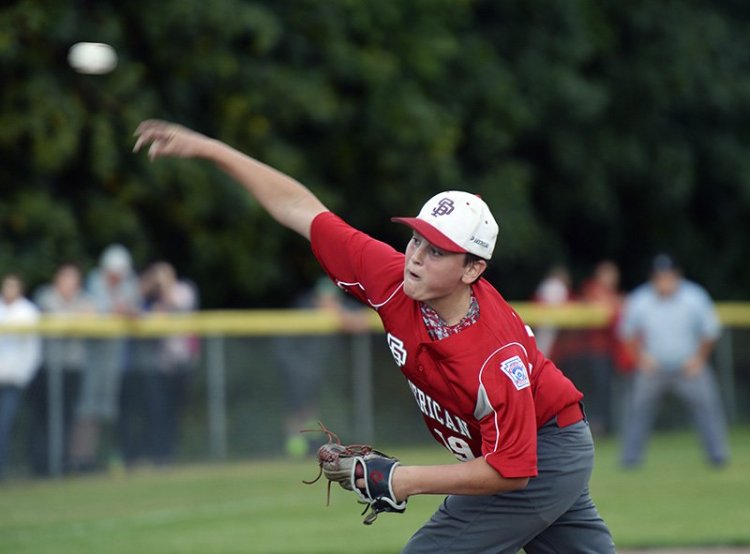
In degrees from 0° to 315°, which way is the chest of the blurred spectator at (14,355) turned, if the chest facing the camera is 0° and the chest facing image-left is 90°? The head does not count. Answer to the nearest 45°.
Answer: approximately 0°

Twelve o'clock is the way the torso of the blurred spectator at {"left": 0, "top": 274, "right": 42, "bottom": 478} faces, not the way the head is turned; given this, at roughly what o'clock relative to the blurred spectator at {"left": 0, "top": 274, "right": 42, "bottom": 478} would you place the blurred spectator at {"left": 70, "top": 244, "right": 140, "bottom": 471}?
the blurred spectator at {"left": 70, "top": 244, "right": 140, "bottom": 471} is roughly at 8 o'clock from the blurred spectator at {"left": 0, "top": 274, "right": 42, "bottom": 478}.

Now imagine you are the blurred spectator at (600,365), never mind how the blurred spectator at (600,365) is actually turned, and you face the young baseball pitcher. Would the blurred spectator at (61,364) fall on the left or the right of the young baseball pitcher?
right

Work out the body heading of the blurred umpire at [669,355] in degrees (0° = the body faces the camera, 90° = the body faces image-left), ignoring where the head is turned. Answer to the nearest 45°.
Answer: approximately 0°

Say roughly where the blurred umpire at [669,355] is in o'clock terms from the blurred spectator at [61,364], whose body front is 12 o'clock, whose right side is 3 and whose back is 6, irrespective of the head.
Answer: the blurred umpire at [669,355] is roughly at 9 o'clock from the blurred spectator at [61,364].

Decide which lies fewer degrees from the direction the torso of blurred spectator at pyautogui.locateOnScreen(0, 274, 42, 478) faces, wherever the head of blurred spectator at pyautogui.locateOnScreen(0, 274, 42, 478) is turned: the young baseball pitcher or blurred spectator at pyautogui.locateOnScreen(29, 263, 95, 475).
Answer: the young baseball pitcher

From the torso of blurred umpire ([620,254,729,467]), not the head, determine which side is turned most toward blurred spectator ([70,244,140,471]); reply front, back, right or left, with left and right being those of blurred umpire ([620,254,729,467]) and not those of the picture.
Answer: right

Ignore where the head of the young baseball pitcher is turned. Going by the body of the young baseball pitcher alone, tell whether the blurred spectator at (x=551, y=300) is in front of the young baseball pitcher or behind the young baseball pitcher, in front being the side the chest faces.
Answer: behind

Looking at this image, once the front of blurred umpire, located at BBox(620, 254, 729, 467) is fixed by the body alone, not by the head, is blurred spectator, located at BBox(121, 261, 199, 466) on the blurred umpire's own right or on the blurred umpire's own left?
on the blurred umpire's own right

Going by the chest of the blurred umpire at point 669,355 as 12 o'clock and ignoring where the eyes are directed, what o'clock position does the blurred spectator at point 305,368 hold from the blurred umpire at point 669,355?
the blurred spectator at point 305,368 is roughly at 3 o'clock from the blurred umpire at point 669,355.
